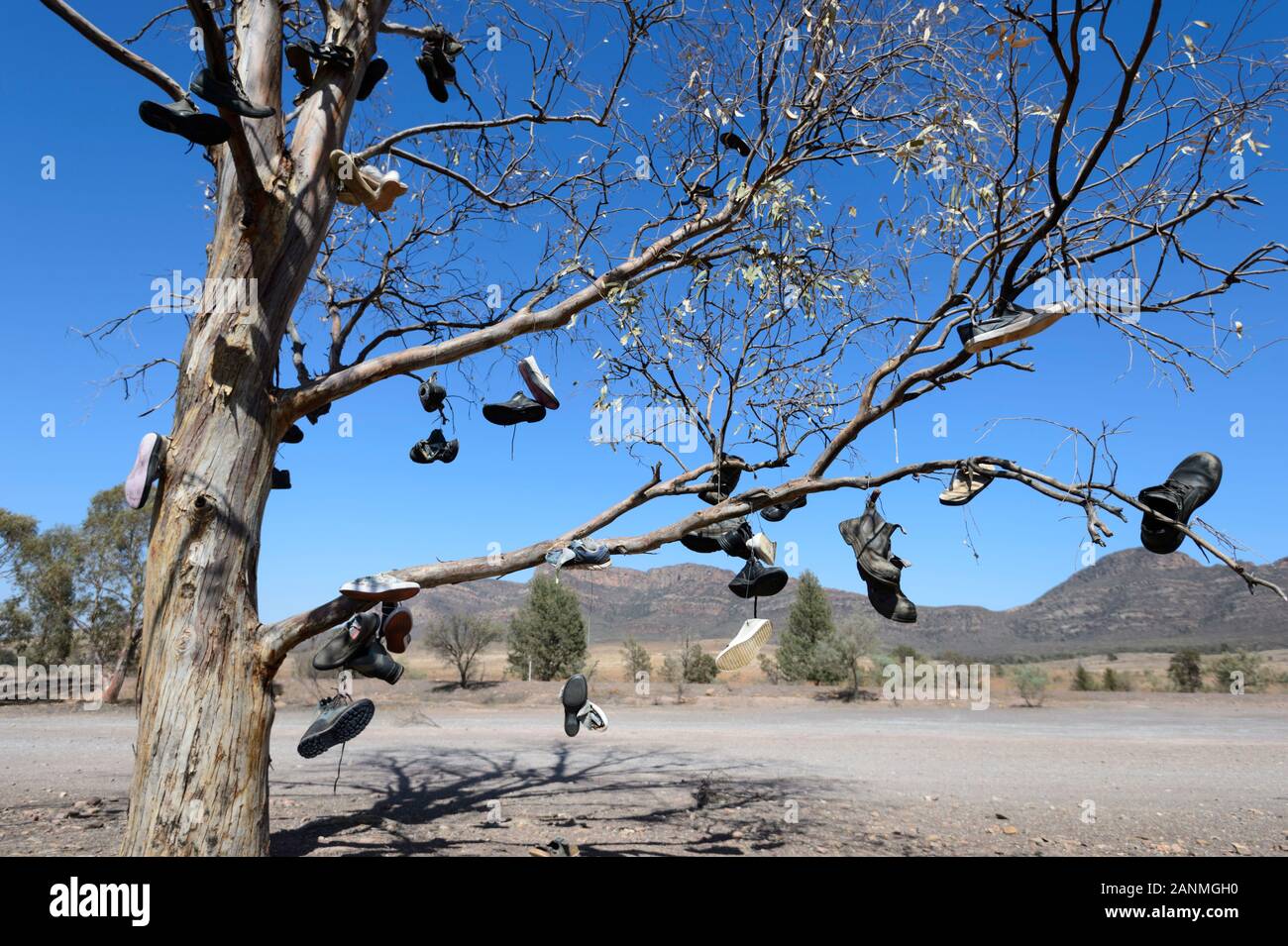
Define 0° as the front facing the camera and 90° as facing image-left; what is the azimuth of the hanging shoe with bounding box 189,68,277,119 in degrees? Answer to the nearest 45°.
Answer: approximately 270°

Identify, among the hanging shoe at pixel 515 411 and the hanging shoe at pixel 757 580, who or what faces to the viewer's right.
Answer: the hanging shoe at pixel 757 580

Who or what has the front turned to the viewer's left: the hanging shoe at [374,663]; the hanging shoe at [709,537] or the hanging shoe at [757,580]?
the hanging shoe at [709,537]

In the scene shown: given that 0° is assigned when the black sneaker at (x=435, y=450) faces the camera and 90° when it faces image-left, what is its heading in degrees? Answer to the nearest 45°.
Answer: approximately 90°

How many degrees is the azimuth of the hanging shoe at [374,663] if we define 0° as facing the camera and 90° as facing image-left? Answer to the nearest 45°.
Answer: approximately 270°

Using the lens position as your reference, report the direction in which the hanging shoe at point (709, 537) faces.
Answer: facing to the left of the viewer

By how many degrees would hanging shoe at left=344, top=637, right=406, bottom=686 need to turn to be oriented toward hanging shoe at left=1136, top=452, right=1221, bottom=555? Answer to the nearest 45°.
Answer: approximately 45° to its right

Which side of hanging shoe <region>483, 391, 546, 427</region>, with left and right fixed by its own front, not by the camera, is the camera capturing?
left

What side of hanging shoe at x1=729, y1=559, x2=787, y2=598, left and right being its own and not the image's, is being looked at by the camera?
right

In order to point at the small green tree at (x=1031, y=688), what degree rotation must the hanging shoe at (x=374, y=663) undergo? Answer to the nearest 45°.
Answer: approximately 45° to its left

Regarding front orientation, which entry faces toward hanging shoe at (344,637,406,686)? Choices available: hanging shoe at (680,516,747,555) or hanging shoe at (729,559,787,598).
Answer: hanging shoe at (680,516,747,555)

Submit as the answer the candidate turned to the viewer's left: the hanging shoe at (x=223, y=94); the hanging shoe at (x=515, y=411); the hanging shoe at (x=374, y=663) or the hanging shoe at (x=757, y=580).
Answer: the hanging shoe at (x=515, y=411)
